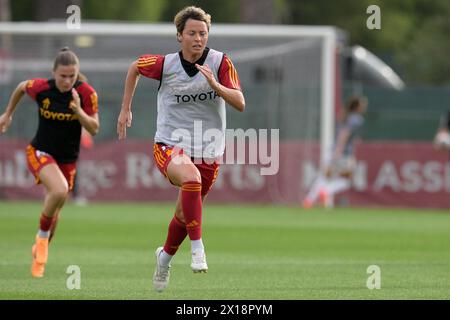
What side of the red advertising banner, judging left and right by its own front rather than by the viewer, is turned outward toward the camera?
front

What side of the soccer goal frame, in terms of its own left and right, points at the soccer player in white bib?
front

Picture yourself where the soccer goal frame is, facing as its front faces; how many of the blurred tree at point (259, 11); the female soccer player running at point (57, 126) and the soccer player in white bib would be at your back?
1

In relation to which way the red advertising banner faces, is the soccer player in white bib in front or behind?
in front

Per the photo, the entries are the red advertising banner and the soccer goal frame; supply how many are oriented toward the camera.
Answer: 2

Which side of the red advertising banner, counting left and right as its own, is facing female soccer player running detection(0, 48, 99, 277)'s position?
front

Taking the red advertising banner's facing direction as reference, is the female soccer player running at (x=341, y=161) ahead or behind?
ahead

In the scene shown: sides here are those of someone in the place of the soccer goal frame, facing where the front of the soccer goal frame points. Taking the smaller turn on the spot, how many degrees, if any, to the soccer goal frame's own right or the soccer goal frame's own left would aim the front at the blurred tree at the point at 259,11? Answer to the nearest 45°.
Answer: approximately 180°

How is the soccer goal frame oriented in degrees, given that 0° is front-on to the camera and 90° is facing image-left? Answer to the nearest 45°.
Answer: approximately 0°
